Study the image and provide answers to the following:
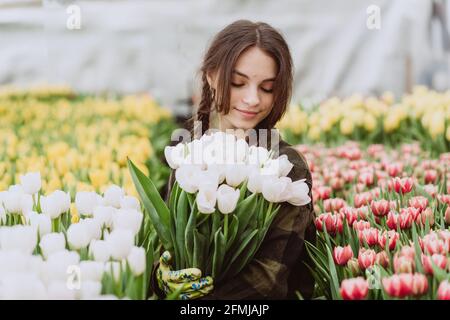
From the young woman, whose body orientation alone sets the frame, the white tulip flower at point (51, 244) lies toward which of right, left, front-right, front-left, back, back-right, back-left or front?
front-right

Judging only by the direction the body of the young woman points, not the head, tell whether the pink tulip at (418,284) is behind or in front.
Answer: in front

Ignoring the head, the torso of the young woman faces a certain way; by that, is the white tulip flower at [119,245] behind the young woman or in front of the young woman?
in front

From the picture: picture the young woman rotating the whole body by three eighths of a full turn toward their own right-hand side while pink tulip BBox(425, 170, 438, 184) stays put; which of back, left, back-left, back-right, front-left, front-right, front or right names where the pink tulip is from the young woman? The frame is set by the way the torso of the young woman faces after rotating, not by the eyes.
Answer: right

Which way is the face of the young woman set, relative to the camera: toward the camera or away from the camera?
toward the camera

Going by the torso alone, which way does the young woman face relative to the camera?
toward the camera

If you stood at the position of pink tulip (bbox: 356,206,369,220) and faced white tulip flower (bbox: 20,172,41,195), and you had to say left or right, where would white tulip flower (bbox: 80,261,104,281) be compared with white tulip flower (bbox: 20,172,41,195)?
left

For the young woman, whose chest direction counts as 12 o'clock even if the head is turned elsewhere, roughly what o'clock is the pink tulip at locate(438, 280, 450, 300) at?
The pink tulip is roughly at 9 o'clock from the young woman.
